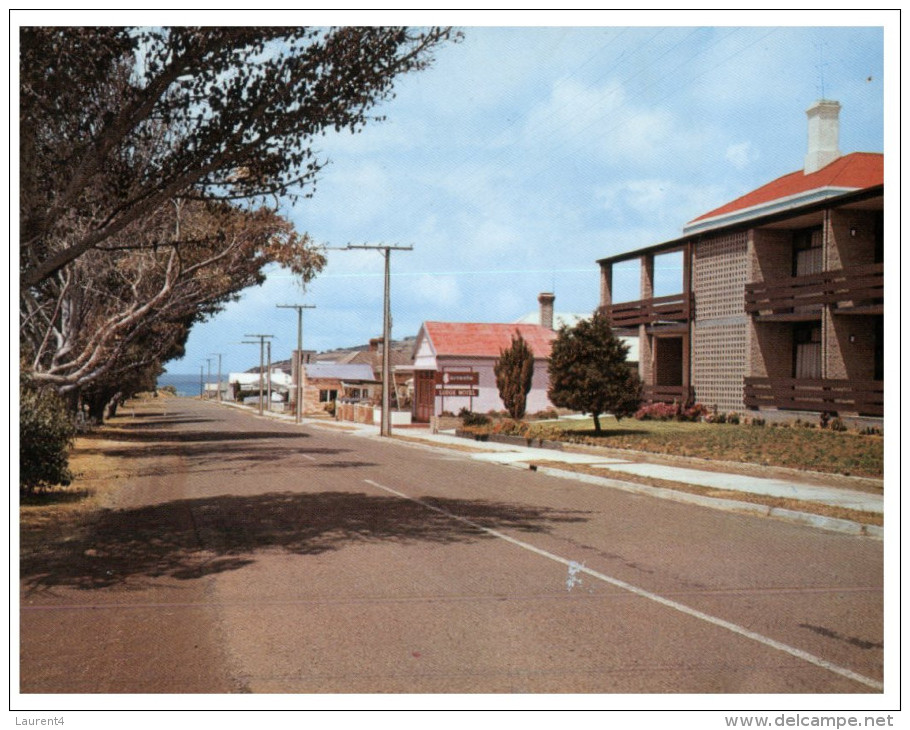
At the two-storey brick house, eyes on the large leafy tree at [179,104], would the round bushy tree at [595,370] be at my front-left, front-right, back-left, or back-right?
front-right

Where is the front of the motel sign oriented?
toward the camera

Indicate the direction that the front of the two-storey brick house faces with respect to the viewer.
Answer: facing the viewer and to the left of the viewer

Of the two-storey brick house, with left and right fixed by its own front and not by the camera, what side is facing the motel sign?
right

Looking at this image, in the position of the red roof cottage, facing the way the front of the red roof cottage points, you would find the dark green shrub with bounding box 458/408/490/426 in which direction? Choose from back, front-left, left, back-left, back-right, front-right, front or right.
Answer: left

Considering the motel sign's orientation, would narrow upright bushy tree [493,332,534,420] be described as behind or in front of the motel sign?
in front

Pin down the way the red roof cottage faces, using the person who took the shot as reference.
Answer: facing to the left of the viewer

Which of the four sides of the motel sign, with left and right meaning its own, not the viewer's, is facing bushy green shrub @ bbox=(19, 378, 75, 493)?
front

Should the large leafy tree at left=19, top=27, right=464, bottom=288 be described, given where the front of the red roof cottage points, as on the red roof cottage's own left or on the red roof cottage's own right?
on the red roof cottage's own left

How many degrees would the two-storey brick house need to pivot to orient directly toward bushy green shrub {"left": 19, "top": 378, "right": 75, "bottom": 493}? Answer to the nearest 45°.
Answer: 0° — it already faces it

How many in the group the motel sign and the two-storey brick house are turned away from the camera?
0

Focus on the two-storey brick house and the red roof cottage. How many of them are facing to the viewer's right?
0

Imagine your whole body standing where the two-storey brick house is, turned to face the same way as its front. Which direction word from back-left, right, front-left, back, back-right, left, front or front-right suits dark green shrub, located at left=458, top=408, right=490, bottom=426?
right

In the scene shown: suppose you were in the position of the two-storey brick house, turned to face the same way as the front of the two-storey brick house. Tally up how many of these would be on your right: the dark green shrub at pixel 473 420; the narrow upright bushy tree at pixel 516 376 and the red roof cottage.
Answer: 3
